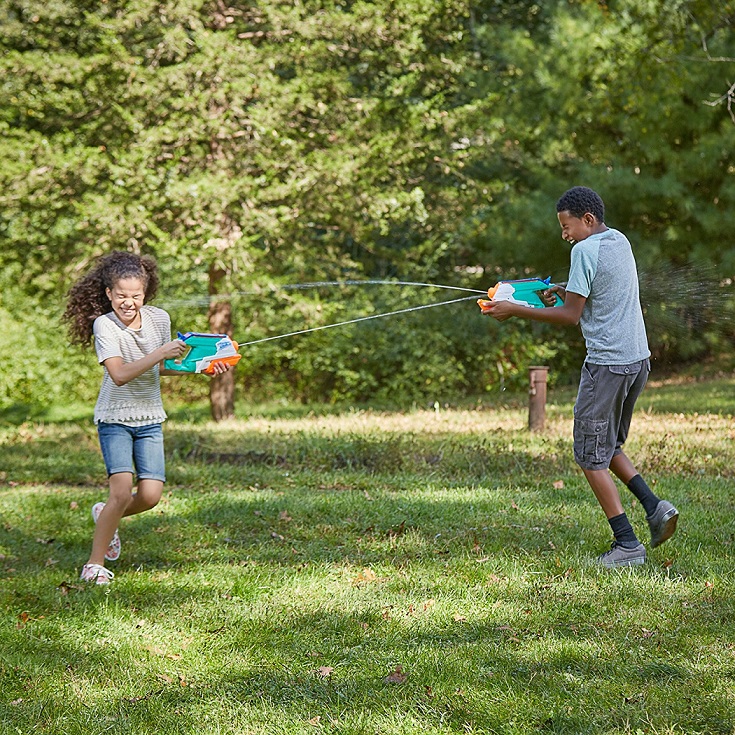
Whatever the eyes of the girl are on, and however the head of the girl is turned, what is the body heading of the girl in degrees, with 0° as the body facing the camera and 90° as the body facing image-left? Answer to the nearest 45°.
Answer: approximately 315°

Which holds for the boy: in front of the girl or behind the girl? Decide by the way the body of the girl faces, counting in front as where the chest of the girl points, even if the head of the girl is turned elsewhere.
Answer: in front

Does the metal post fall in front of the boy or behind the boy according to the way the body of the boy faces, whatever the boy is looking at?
in front

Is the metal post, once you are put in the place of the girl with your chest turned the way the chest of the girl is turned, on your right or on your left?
on your left

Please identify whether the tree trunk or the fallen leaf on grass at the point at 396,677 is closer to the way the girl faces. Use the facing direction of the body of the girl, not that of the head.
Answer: the fallen leaf on grass

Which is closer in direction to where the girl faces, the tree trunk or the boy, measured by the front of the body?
the boy

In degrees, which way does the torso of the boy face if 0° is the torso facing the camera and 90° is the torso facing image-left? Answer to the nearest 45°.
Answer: approximately 135°

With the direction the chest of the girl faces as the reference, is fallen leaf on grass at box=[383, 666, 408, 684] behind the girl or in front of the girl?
in front

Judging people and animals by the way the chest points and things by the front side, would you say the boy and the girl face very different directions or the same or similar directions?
very different directions
